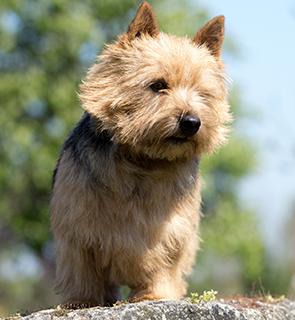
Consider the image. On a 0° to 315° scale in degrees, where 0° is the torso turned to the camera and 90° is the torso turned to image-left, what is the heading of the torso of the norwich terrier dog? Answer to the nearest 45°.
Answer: approximately 315°
